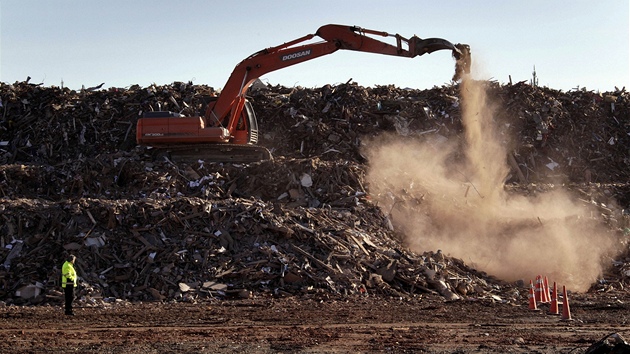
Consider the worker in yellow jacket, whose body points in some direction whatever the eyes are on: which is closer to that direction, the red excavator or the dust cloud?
the dust cloud

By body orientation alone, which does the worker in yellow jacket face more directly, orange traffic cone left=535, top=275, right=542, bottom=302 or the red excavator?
the orange traffic cone

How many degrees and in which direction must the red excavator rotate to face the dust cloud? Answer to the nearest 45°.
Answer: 0° — it already faces it

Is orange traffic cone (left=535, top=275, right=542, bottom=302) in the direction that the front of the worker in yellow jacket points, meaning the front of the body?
yes

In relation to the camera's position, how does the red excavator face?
facing to the right of the viewer

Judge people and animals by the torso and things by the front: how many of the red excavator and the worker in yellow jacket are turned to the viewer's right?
2

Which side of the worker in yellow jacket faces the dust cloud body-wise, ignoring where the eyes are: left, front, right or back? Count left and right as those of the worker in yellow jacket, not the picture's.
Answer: front

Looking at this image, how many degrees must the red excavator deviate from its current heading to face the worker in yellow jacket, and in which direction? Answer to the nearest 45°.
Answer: approximately 90° to its right

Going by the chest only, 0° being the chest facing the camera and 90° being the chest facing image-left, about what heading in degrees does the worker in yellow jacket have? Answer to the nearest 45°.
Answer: approximately 270°

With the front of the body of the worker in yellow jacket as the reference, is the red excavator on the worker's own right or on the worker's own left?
on the worker's own left
